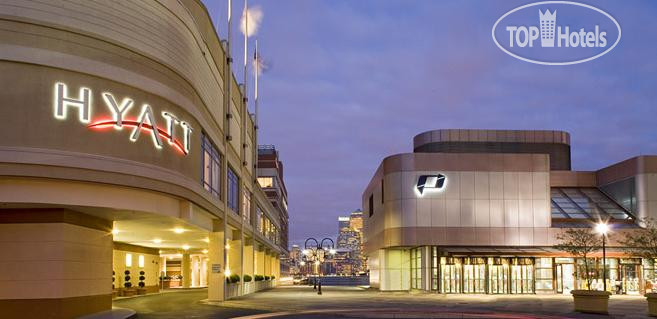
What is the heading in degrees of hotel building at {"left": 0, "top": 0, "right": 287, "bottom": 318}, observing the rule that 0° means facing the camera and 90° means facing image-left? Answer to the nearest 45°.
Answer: approximately 315°

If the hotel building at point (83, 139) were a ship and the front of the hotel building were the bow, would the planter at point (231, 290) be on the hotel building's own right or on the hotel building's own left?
on the hotel building's own left
